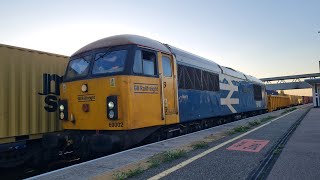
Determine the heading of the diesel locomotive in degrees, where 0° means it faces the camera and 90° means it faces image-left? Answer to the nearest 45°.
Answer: approximately 45°

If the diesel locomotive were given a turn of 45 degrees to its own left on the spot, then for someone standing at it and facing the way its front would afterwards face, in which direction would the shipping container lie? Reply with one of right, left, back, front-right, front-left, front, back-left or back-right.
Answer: right
